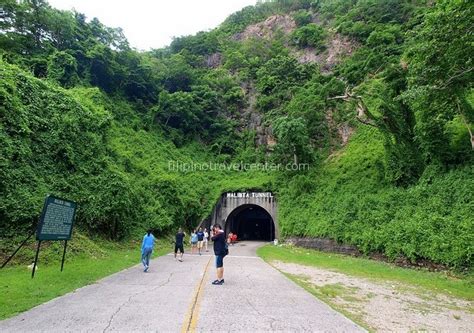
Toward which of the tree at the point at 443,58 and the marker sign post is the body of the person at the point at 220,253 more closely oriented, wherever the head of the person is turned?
the marker sign post

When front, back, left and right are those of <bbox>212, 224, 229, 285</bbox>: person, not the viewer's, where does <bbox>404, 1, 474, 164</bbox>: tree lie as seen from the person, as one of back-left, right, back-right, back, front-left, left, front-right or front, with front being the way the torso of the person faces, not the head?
back
